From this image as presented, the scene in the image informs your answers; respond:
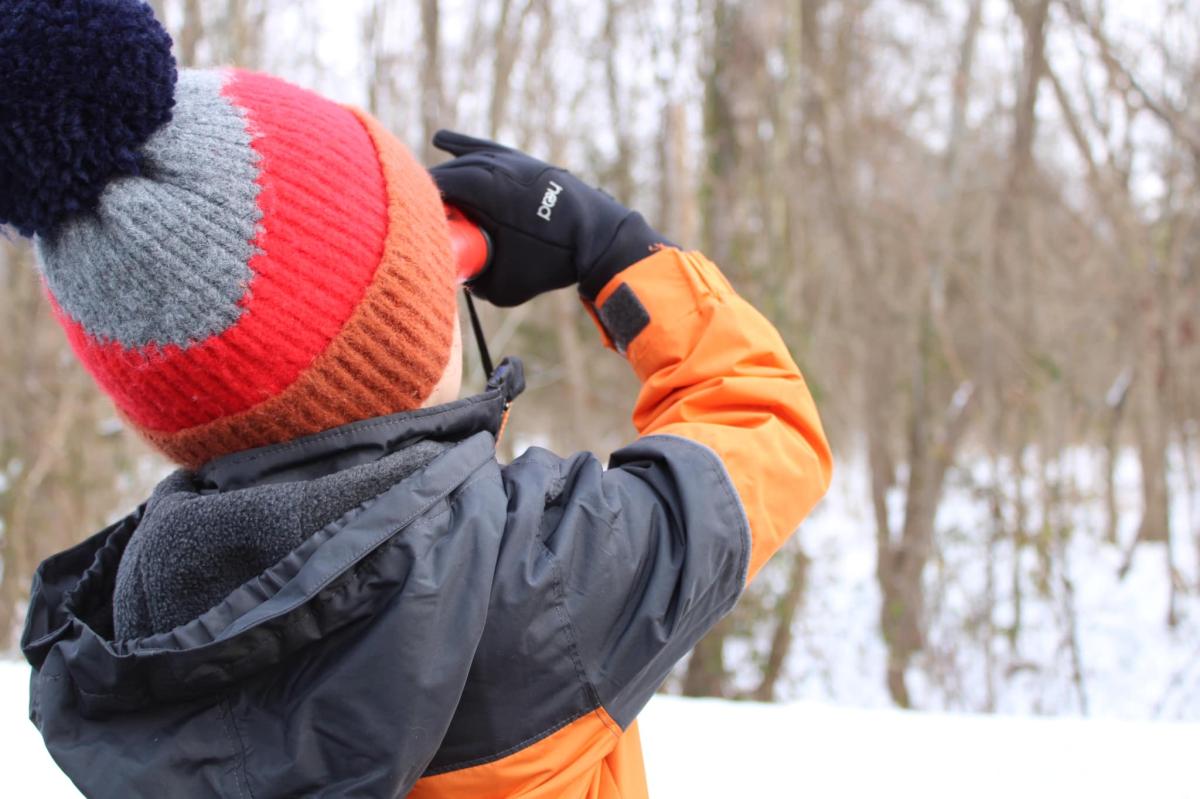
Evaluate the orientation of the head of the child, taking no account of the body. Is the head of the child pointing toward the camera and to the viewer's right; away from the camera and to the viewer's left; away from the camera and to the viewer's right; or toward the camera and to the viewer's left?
away from the camera and to the viewer's right

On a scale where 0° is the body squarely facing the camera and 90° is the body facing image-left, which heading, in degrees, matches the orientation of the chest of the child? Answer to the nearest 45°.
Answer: approximately 225°
